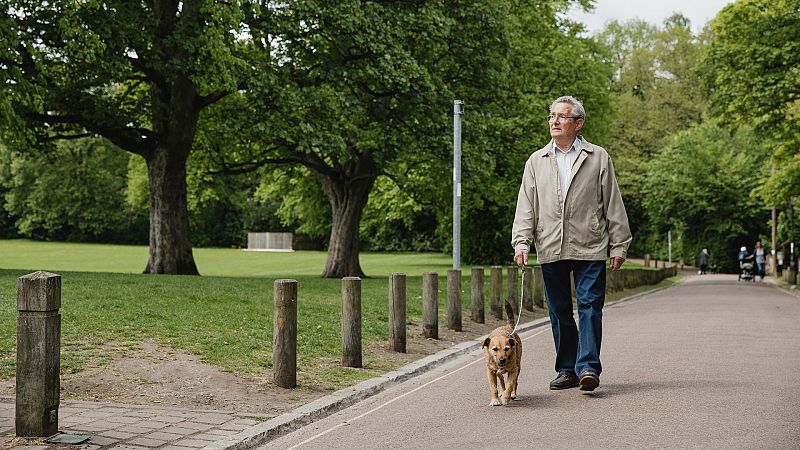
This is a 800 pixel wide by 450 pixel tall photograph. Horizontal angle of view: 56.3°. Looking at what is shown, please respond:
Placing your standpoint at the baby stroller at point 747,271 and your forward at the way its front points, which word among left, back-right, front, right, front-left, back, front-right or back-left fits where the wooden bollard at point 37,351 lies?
front

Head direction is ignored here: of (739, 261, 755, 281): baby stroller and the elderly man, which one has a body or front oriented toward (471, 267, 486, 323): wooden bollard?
the baby stroller

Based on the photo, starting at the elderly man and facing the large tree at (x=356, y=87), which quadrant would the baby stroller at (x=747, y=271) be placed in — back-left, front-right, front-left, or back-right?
front-right

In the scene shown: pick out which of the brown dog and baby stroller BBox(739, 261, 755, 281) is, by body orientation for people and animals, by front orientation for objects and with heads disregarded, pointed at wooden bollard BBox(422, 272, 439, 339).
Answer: the baby stroller

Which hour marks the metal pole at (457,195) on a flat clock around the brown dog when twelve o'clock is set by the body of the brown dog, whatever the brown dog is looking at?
The metal pole is roughly at 6 o'clock from the brown dog.

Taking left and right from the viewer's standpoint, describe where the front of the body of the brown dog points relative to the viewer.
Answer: facing the viewer

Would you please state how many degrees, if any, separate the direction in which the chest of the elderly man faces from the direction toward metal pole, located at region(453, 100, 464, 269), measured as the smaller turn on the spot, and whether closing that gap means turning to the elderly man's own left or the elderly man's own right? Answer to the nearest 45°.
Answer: approximately 180°

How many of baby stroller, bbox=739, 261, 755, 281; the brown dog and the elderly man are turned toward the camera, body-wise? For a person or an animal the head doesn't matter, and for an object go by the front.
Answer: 3

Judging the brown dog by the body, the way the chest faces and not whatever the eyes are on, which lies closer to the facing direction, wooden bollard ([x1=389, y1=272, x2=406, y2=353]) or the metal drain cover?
the metal drain cover

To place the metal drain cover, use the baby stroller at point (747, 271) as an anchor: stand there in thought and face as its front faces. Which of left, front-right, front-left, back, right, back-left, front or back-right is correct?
front

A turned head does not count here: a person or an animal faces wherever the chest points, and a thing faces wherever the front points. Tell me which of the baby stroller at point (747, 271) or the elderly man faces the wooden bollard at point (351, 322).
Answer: the baby stroller
